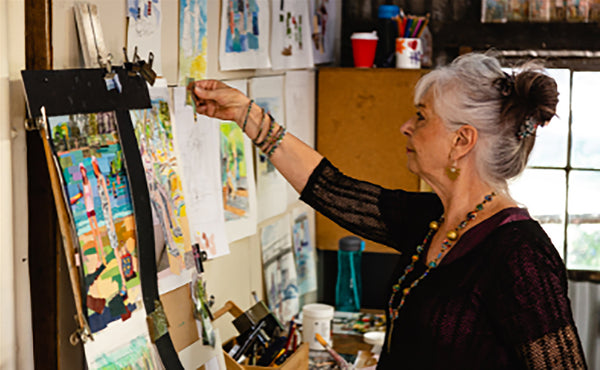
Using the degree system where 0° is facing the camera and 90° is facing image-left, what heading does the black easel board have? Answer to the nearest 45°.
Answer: approximately 315°

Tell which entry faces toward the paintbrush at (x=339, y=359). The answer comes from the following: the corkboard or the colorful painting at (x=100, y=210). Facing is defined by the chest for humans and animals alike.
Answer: the corkboard

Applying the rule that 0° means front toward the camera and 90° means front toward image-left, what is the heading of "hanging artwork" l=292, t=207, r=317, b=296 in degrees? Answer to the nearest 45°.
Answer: approximately 315°

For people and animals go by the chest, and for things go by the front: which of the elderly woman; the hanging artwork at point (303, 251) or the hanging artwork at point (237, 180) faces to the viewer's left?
the elderly woman

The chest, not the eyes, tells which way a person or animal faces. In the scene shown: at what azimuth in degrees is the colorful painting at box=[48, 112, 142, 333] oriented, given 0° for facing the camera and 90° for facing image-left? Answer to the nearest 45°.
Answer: approximately 315°

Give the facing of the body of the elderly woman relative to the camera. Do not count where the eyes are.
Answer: to the viewer's left

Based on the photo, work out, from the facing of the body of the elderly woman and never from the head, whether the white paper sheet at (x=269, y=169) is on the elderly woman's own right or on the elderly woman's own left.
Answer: on the elderly woman's own right

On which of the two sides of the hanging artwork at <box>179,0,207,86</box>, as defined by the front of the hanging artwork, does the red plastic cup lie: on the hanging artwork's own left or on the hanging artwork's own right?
on the hanging artwork's own left
